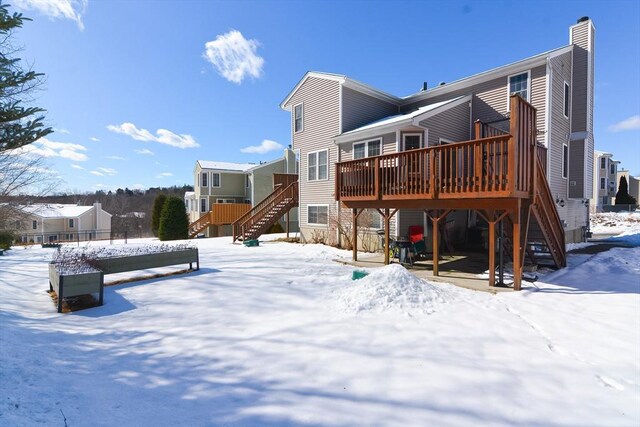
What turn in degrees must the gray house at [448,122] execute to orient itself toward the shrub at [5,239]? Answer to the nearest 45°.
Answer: approximately 135° to its left

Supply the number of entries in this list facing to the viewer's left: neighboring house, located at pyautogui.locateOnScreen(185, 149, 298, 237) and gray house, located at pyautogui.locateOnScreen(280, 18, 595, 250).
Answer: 0

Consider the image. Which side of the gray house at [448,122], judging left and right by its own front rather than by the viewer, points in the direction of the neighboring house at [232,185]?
left

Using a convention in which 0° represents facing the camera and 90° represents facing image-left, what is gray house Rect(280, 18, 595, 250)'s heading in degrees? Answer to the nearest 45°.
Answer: approximately 225°

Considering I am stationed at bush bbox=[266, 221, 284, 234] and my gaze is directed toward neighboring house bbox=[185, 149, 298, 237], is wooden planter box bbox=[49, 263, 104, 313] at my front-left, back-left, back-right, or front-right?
back-left

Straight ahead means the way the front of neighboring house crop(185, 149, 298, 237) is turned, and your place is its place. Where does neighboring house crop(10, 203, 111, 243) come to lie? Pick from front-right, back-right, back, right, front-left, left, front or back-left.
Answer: left
